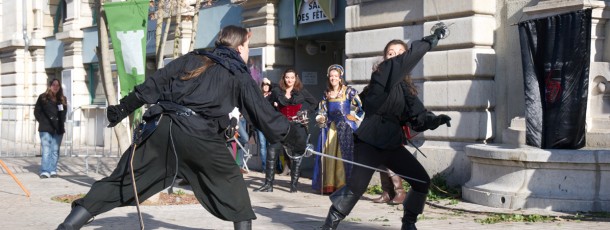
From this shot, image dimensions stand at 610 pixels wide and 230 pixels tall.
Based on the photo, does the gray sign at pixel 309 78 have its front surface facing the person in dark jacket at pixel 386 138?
yes

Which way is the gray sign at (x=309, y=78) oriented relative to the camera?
toward the camera

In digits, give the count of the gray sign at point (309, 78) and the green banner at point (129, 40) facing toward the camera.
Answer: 2

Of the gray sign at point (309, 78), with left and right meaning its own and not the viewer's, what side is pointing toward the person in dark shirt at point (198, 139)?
front

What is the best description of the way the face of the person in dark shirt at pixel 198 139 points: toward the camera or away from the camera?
away from the camera

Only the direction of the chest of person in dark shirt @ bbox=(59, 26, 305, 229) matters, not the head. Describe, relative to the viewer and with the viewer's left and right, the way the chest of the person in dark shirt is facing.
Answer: facing away from the viewer and to the right of the viewer

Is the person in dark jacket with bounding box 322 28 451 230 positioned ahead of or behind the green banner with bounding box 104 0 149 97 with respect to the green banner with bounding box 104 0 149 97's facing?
ahead

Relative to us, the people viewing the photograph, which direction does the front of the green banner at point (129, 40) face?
facing the viewer

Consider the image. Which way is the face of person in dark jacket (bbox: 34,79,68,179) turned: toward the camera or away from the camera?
toward the camera
